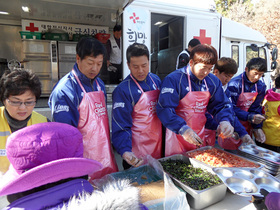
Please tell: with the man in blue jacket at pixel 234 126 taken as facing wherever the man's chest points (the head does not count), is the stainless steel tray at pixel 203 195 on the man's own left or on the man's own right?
on the man's own right

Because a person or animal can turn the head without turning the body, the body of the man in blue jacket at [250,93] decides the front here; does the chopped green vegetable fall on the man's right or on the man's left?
on the man's right
